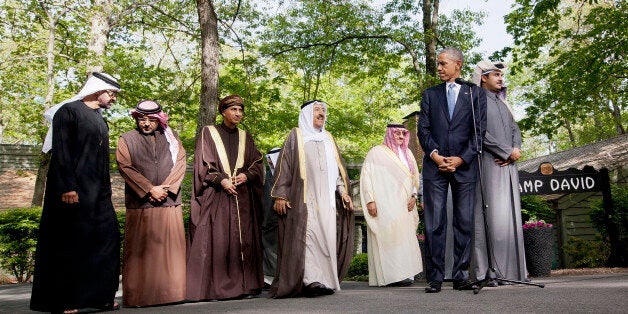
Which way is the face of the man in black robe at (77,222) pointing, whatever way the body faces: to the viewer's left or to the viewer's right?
to the viewer's right

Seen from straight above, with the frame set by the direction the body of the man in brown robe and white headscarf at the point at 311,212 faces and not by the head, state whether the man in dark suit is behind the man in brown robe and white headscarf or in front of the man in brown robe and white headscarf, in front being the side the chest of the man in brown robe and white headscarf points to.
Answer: in front

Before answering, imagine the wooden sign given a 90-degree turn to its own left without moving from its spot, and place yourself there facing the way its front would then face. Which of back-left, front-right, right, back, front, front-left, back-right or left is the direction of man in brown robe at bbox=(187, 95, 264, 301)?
back-right

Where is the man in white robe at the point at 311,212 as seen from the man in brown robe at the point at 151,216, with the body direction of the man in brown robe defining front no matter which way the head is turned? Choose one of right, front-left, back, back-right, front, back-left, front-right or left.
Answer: left

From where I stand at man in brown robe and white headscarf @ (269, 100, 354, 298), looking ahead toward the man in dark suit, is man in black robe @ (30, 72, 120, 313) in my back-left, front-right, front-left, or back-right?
back-right

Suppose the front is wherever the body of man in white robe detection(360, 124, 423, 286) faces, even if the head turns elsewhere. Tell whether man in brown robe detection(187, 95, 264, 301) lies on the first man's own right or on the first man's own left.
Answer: on the first man's own right

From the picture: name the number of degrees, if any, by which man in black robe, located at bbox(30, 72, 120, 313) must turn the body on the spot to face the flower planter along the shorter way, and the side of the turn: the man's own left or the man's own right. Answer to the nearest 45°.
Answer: approximately 45° to the man's own left

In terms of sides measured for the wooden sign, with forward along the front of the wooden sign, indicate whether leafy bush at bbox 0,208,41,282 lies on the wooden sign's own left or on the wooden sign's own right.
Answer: on the wooden sign's own right

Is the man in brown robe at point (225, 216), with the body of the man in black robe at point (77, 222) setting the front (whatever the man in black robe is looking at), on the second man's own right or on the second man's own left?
on the second man's own left

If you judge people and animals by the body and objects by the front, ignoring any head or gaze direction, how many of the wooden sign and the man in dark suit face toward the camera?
2

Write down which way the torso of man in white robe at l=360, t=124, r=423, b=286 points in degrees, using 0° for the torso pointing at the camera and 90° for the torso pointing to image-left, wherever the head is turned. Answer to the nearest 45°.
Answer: approximately 315°
